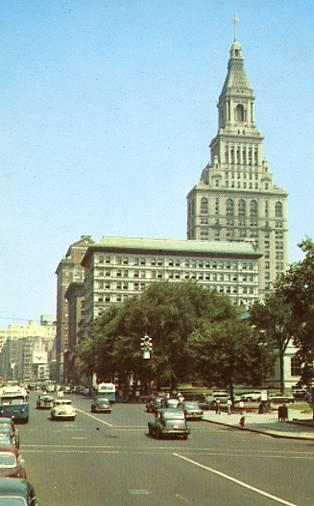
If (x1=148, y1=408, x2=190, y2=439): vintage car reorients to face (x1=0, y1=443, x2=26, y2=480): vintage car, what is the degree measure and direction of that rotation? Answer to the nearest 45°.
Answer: approximately 135° to its left

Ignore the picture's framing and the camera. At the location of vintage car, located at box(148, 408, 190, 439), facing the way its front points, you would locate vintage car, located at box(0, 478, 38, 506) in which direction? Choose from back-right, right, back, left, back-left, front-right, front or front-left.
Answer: back-left

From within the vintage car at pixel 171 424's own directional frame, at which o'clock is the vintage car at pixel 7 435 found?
the vintage car at pixel 7 435 is roughly at 8 o'clock from the vintage car at pixel 171 424.

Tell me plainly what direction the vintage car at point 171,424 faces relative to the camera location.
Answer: facing away from the viewer and to the left of the viewer

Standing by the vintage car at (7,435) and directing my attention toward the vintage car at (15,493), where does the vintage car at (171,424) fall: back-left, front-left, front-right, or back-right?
back-left

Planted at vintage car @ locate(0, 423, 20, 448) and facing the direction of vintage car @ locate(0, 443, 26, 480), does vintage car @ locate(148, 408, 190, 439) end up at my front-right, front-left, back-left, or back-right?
back-left
